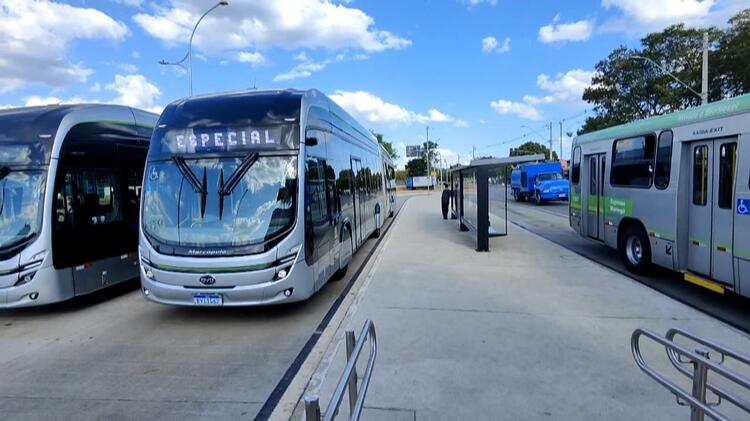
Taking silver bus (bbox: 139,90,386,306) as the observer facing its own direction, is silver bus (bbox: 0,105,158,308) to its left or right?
on its right

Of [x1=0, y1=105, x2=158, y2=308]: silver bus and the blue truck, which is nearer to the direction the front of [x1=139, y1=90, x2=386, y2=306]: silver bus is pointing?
the silver bus

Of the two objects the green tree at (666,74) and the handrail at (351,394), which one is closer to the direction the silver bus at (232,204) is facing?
the handrail

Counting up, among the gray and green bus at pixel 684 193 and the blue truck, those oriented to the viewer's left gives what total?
0

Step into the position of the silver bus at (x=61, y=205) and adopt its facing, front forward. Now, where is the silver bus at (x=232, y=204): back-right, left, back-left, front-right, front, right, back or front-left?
left

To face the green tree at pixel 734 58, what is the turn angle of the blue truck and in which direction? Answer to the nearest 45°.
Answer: approximately 45° to its left

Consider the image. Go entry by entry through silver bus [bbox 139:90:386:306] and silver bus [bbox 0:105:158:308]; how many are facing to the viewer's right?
0

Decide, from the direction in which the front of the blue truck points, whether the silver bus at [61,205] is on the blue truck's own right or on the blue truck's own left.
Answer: on the blue truck's own right

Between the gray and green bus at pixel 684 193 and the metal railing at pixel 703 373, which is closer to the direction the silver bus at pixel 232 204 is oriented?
the metal railing
